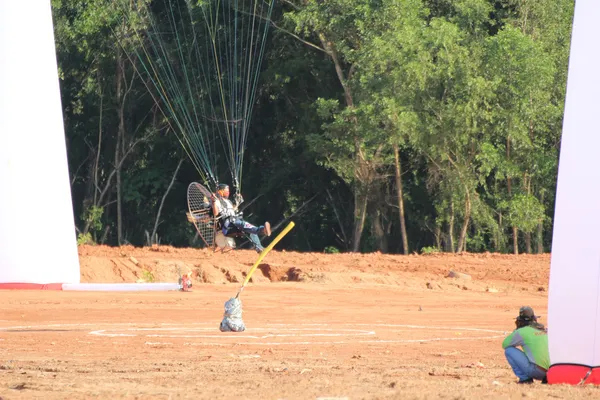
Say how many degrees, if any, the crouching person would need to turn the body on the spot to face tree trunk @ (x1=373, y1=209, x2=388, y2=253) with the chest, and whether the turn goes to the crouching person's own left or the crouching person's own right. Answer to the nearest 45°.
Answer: approximately 45° to the crouching person's own right

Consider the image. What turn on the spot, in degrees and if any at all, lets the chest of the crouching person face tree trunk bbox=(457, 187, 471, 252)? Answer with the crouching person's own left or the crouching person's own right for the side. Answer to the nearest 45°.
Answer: approximately 45° to the crouching person's own right

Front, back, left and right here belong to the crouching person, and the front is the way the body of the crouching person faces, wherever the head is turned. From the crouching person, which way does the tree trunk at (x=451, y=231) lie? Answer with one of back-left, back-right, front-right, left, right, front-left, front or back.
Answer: front-right

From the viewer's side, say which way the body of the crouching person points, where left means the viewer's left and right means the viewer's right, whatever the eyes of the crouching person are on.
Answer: facing away from the viewer and to the left of the viewer

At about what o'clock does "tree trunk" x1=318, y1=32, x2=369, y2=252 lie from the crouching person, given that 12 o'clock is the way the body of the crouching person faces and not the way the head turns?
The tree trunk is roughly at 1 o'clock from the crouching person.

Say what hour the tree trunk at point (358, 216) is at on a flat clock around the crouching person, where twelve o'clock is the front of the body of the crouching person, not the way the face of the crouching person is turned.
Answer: The tree trunk is roughly at 1 o'clock from the crouching person.
